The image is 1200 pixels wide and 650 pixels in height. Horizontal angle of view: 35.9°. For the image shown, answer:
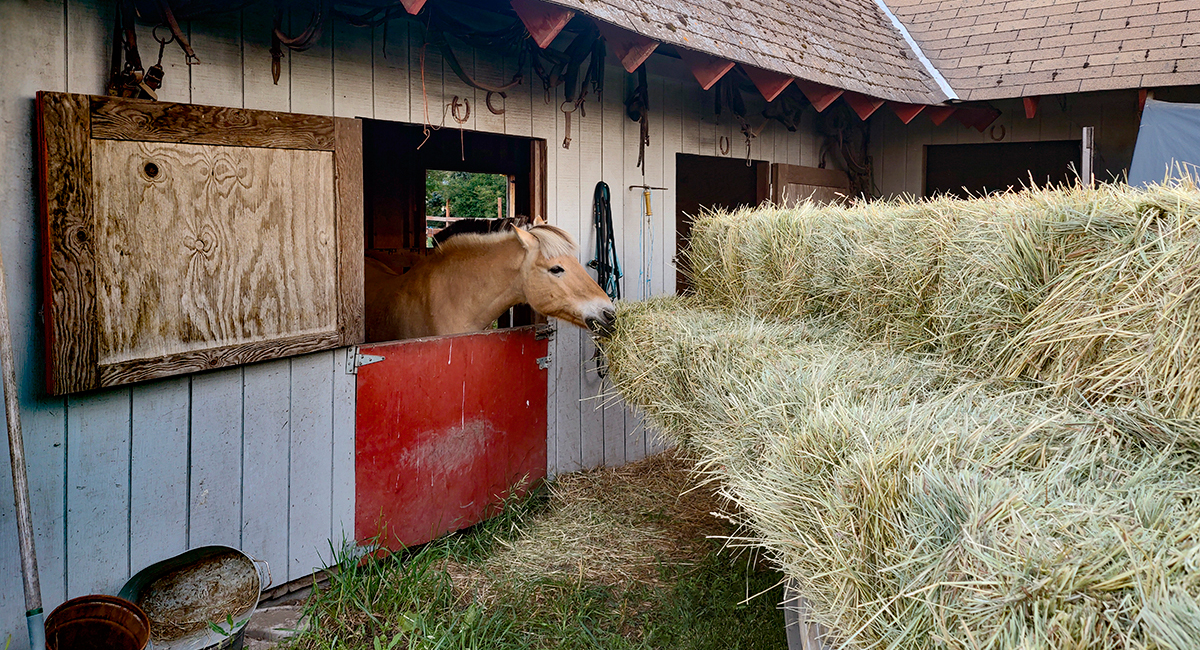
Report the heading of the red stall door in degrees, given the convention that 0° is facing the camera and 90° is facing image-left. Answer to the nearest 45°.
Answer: approximately 315°

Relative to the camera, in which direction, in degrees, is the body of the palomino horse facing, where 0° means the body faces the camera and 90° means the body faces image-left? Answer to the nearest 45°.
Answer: approximately 270°
